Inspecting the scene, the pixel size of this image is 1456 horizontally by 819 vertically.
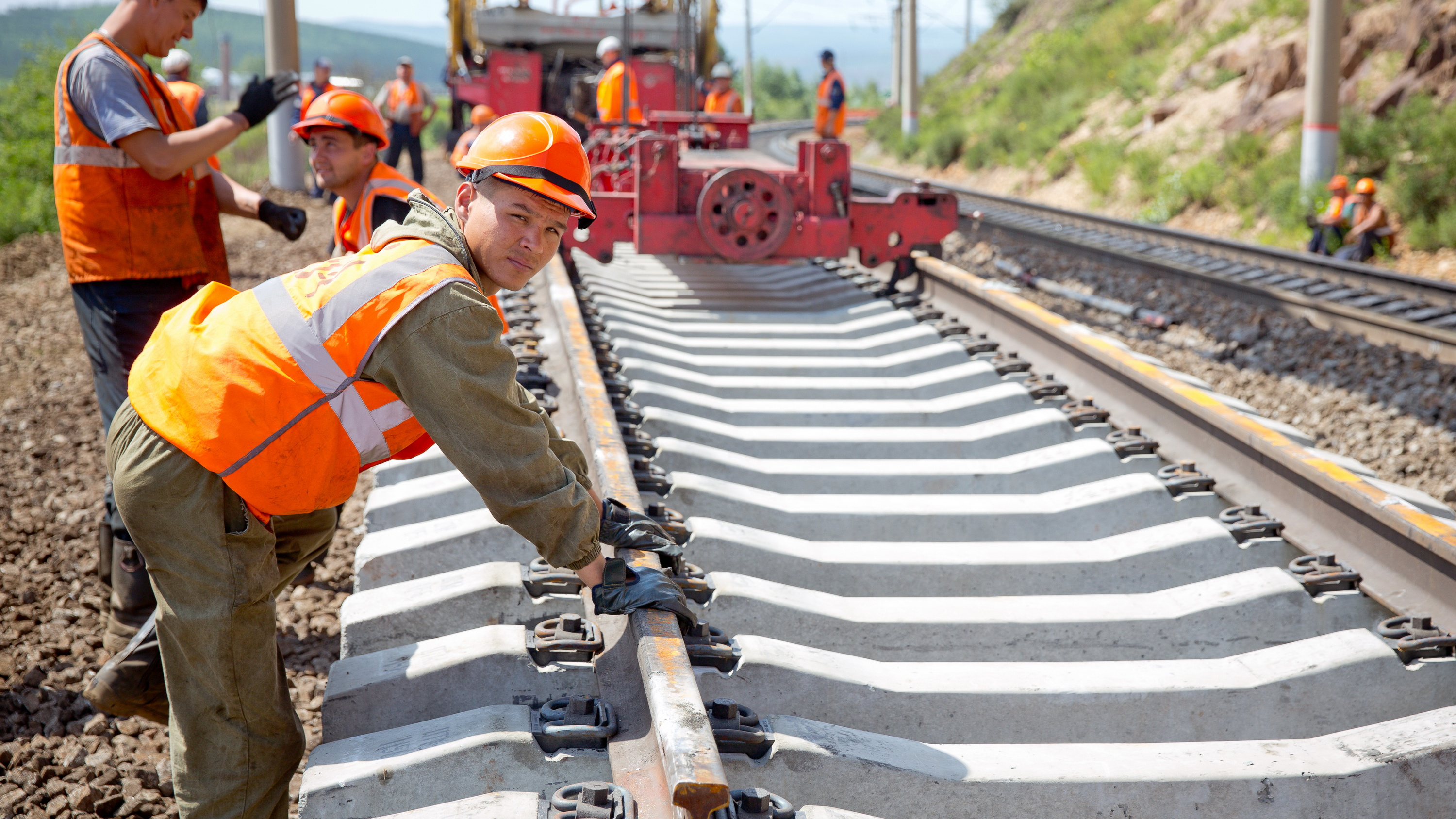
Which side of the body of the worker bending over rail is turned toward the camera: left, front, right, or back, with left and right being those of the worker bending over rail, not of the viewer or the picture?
right

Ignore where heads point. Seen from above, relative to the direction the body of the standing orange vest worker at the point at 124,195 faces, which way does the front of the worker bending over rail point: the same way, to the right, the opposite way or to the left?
the same way

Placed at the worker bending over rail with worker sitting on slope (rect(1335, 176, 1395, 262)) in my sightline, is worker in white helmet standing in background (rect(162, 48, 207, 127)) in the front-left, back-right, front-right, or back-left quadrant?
front-left

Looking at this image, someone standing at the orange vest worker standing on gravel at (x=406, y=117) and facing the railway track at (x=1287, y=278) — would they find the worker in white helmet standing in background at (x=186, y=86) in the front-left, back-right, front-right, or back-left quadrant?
front-right

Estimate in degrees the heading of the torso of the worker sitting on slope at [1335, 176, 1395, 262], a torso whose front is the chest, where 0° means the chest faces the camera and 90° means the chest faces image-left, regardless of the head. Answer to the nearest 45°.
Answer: approximately 45°

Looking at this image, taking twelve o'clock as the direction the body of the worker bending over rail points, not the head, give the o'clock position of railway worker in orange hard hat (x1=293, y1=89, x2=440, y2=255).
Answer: The railway worker in orange hard hat is roughly at 9 o'clock from the worker bending over rail.

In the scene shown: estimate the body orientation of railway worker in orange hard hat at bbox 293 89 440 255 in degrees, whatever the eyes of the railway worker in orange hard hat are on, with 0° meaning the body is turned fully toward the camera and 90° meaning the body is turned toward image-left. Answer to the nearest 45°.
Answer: approximately 45°

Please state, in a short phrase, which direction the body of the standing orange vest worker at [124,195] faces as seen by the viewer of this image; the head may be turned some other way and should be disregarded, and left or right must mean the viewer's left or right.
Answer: facing to the right of the viewer

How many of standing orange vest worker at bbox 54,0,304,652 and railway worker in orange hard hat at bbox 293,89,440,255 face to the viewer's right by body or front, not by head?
1

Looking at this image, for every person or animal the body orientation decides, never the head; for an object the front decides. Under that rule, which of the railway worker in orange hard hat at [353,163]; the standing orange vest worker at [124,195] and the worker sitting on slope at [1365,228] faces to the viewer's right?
the standing orange vest worker

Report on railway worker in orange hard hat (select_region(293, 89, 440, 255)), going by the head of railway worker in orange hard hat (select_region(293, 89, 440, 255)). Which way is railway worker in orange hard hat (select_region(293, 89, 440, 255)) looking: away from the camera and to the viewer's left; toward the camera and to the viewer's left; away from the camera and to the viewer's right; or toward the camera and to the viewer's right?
toward the camera and to the viewer's left
